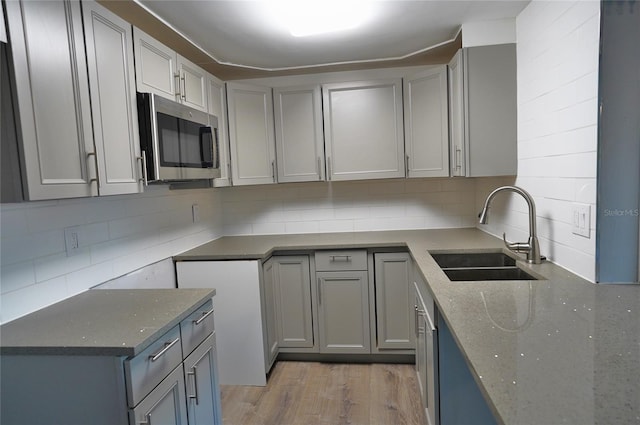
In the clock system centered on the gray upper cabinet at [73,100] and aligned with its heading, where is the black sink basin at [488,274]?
The black sink basin is roughly at 11 o'clock from the gray upper cabinet.

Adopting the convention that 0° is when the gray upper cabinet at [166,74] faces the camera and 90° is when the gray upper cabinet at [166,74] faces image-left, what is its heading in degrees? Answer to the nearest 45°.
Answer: approximately 315°

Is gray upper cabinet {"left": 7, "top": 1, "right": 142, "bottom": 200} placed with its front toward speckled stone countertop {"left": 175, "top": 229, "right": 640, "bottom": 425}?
yes

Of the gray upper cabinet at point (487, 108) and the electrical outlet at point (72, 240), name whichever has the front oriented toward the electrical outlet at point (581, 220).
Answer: the electrical outlet at point (72, 240)

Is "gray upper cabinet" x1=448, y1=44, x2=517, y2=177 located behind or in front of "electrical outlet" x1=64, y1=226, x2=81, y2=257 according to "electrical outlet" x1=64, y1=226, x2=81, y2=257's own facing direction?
in front

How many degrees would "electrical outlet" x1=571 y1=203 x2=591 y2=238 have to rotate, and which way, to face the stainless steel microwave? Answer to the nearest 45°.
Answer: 0° — it already faces it

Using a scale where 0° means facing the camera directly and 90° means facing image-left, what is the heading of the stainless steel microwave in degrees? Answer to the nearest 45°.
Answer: approximately 315°

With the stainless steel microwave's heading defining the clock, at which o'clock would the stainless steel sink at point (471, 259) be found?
The stainless steel sink is roughly at 11 o'clock from the stainless steel microwave.

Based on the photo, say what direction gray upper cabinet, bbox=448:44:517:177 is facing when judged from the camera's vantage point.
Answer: facing to the left of the viewer

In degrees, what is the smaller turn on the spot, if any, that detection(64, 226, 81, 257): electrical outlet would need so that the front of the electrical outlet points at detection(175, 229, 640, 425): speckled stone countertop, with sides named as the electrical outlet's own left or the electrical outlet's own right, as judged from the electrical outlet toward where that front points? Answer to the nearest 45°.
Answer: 0° — it already faces it

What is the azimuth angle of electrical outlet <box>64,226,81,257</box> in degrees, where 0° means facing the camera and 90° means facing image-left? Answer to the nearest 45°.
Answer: approximately 315°

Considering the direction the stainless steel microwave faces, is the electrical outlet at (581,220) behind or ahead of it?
ahead

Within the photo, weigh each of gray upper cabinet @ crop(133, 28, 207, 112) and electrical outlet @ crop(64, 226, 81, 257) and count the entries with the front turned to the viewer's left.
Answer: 0
